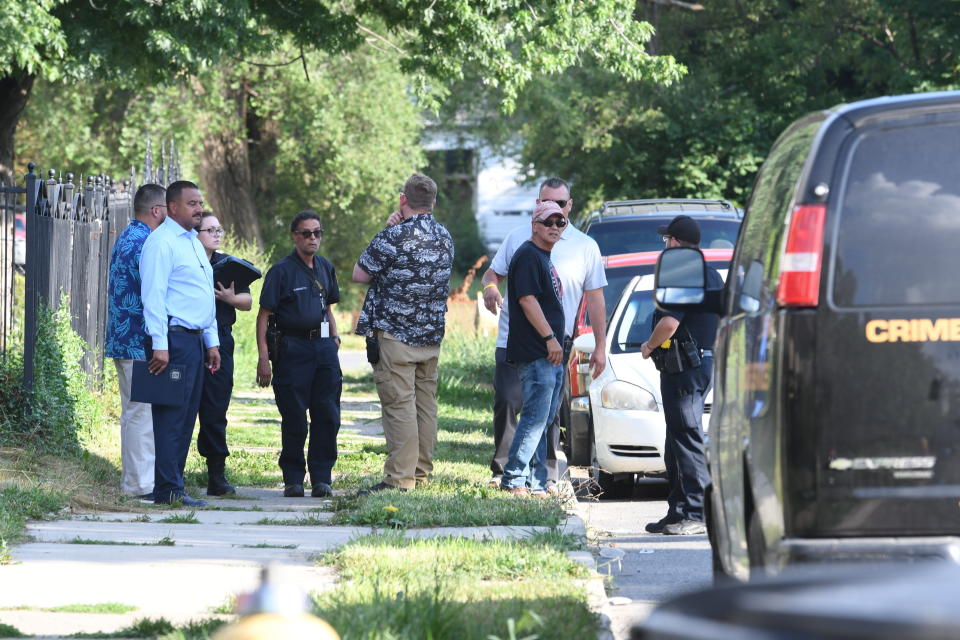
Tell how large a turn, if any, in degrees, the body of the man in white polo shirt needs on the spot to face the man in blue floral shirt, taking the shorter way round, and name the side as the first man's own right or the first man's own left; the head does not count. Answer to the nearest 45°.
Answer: approximately 90° to the first man's own right

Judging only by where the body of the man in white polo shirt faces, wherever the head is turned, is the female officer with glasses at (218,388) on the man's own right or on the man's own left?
on the man's own right

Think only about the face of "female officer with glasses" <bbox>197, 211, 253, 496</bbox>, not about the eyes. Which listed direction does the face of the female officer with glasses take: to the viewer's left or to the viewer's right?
to the viewer's right

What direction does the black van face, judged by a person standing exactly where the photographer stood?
facing away from the viewer

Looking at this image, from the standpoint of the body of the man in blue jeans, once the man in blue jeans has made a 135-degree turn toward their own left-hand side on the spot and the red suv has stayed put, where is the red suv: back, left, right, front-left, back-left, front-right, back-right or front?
front

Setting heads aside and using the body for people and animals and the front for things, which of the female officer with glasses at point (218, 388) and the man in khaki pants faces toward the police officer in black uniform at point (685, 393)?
the female officer with glasses

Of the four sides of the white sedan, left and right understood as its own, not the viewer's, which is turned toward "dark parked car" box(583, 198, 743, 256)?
back

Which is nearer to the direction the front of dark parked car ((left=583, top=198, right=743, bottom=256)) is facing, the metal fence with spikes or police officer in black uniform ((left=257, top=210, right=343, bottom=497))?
the police officer in black uniform

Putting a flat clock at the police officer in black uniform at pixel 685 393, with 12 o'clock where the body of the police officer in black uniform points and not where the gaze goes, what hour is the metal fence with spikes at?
The metal fence with spikes is roughly at 1 o'clock from the police officer in black uniform.

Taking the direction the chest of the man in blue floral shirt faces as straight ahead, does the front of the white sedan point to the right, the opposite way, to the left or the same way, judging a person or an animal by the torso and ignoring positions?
to the right
